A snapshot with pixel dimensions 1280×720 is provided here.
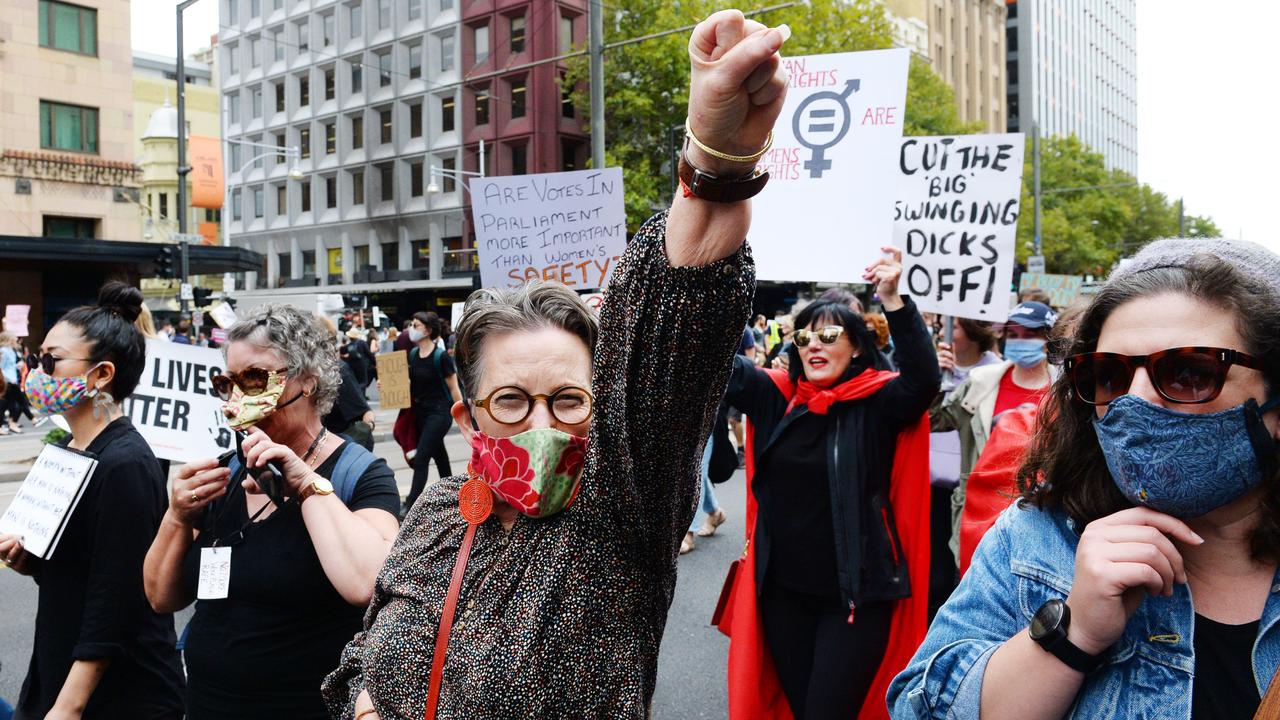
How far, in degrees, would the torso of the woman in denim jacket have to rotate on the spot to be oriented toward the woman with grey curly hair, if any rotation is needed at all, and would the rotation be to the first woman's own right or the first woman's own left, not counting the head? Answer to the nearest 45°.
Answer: approximately 90° to the first woman's own right

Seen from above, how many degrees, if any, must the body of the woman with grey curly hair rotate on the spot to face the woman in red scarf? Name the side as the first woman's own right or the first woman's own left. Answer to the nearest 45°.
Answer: approximately 135° to the first woman's own left

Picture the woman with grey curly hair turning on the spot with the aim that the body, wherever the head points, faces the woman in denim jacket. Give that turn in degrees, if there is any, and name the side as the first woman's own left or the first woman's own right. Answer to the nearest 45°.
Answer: approximately 90° to the first woman's own left

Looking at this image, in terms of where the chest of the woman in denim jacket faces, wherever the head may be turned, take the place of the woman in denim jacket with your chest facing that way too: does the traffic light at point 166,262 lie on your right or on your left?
on your right

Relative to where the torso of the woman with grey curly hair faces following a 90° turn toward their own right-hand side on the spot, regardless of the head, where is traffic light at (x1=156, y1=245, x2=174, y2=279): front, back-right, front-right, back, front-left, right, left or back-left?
front-right

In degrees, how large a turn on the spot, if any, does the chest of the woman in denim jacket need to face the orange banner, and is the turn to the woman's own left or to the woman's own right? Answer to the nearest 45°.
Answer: approximately 135° to the woman's own right

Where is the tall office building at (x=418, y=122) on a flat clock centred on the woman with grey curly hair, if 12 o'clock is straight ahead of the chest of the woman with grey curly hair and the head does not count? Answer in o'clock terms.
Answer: The tall office building is roughly at 5 o'clock from the woman with grey curly hair.

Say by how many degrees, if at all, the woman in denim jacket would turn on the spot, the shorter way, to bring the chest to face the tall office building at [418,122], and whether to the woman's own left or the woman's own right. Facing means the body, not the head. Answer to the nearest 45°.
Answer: approximately 135° to the woman's own right

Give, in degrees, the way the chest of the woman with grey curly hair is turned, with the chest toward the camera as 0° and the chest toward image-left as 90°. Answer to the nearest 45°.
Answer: approximately 45°
